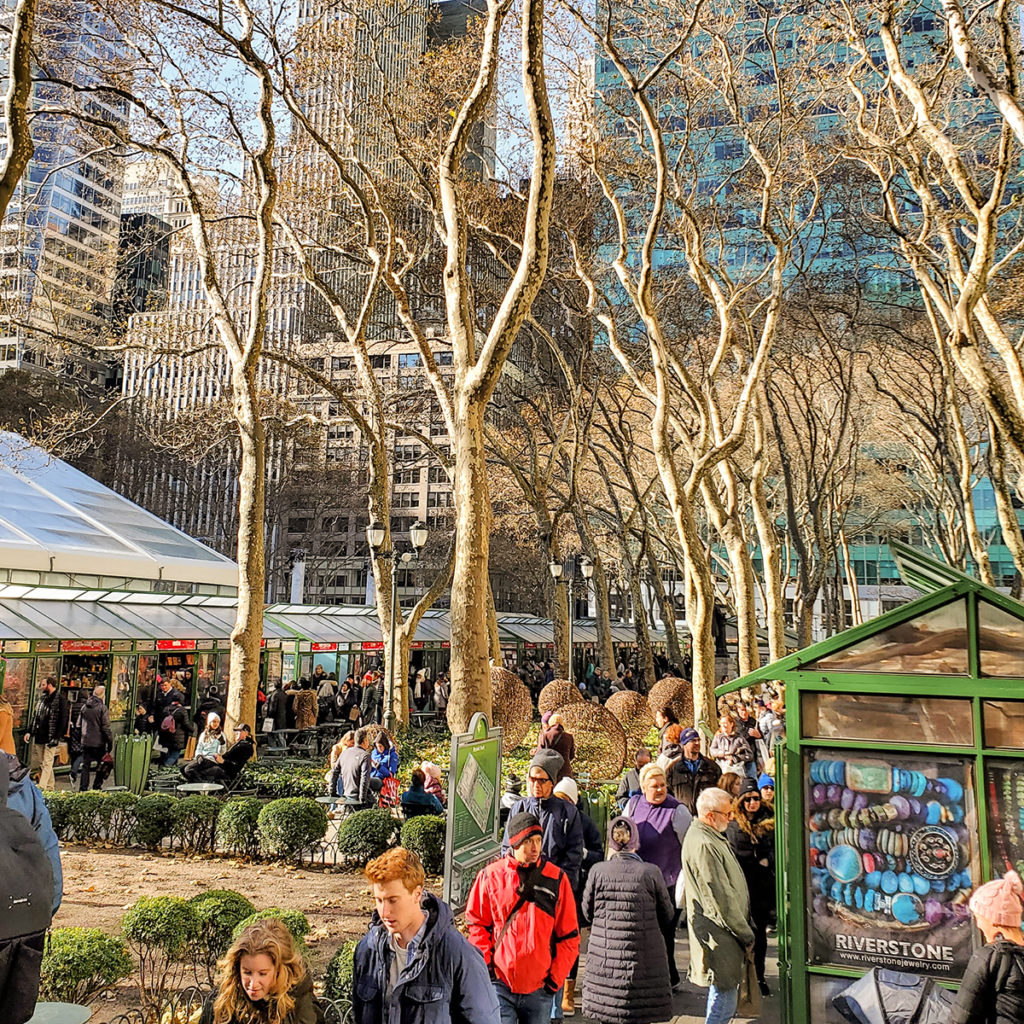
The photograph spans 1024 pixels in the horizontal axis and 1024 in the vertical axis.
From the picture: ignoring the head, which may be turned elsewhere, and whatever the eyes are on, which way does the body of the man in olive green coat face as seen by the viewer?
to the viewer's right

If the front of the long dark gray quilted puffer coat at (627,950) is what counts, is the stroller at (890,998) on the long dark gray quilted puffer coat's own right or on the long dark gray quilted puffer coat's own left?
on the long dark gray quilted puffer coat's own right

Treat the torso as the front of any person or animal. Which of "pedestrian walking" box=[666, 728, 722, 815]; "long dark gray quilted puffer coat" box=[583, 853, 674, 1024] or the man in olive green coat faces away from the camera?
"long dark gray quilted puffer coat" box=[583, 853, 674, 1024]

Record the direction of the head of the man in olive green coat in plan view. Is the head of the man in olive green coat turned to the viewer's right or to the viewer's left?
to the viewer's right

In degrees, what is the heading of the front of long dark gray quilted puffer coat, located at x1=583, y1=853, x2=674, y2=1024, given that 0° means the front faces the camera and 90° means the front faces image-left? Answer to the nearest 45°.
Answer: approximately 180°

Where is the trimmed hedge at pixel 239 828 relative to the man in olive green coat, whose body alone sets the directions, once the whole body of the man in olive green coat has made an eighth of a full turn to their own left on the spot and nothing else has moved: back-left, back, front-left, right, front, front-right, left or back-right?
left

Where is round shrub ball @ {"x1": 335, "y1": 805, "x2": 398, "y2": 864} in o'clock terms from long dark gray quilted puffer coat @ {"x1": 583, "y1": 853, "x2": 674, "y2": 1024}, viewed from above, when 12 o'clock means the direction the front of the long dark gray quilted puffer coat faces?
The round shrub ball is roughly at 11 o'clock from the long dark gray quilted puffer coat.

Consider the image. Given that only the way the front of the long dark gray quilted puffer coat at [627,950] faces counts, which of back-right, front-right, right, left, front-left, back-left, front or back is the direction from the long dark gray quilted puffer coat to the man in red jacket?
back-left

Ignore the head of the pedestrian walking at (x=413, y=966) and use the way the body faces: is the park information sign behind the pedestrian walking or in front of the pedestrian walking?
behind

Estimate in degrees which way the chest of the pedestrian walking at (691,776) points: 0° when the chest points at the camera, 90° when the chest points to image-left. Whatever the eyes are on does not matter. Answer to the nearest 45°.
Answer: approximately 0°

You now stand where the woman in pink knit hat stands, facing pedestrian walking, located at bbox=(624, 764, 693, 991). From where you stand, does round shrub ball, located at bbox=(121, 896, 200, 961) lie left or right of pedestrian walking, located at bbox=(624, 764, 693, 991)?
left
